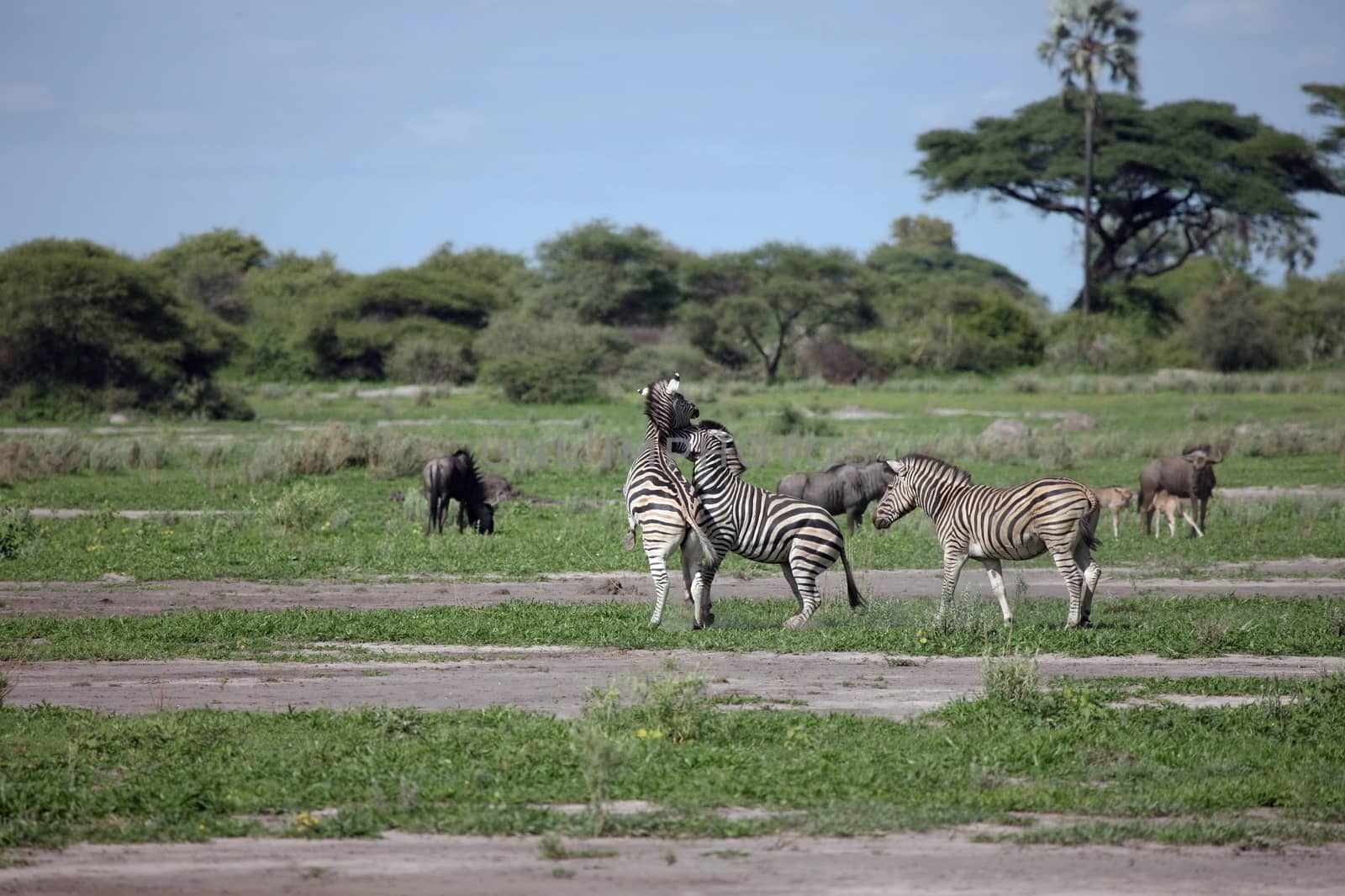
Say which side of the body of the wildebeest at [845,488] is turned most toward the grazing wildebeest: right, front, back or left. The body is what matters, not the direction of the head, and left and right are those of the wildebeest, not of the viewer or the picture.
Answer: back

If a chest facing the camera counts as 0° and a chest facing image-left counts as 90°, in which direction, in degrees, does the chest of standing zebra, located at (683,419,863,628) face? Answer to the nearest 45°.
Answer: approximately 90°

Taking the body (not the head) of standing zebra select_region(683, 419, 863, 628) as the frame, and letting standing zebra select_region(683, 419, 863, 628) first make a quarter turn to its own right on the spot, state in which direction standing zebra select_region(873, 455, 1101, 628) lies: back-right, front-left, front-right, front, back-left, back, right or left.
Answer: right

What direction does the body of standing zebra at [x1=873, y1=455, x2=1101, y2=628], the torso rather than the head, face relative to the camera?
to the viewer's left

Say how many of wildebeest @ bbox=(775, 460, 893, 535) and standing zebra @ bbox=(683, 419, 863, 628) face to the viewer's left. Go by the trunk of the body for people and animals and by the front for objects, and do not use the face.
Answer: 1

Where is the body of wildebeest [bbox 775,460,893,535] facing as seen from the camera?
to the viewer's right

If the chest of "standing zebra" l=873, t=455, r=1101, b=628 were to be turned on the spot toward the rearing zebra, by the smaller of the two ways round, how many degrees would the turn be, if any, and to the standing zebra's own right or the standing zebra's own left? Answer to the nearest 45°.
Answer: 0° — it already faces it

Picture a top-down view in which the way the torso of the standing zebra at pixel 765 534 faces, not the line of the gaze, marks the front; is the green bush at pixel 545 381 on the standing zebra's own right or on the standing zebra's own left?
on the standing zebra's own right
